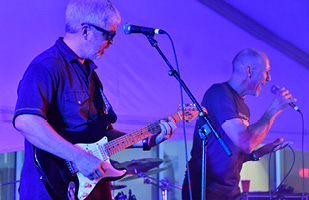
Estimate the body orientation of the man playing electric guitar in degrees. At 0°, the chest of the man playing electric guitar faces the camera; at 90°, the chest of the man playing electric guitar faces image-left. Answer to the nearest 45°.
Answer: approximately 315°

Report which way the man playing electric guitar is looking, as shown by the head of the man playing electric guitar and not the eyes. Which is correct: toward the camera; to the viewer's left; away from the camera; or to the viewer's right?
to the viewer's right

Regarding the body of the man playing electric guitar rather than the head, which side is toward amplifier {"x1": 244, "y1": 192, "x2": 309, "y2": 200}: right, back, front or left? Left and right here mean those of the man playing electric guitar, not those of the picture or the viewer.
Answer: left
